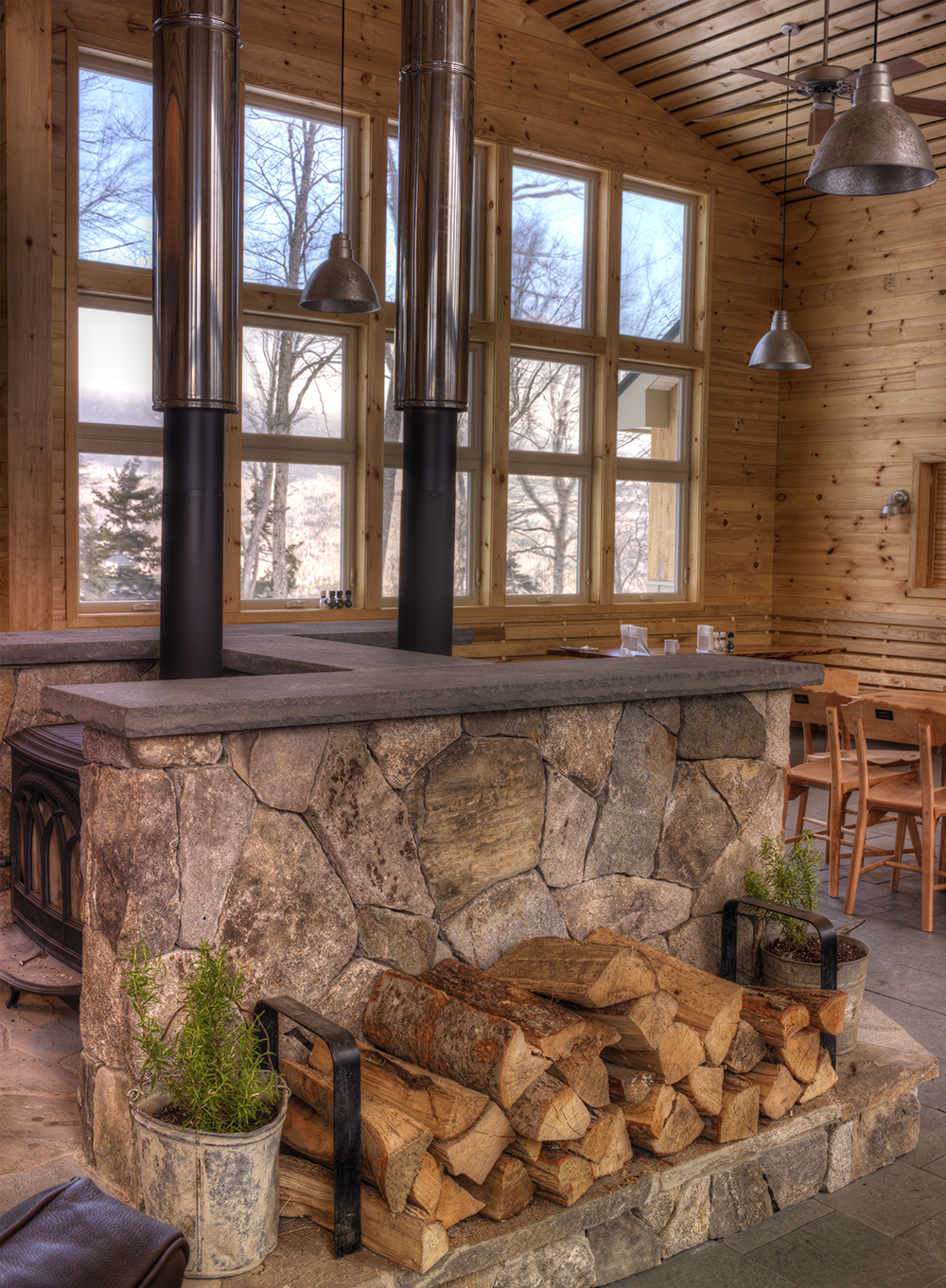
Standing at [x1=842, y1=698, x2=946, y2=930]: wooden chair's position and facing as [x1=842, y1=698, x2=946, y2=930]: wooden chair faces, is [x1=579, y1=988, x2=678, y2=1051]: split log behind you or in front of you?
behind

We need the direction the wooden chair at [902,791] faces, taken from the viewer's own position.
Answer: facing away from the viewer and to the right of the viewer

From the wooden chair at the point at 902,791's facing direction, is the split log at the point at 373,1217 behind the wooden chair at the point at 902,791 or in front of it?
behind
